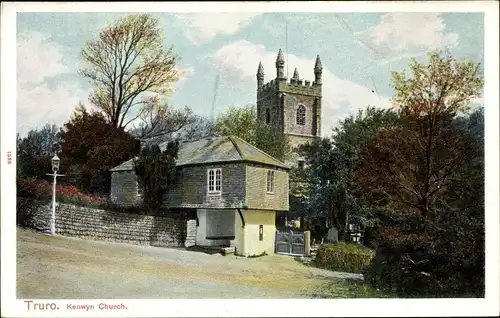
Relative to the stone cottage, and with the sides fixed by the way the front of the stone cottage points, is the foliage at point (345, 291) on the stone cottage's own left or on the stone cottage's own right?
on the stone cottage's own left

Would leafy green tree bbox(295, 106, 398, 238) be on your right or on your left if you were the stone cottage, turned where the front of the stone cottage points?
on your left

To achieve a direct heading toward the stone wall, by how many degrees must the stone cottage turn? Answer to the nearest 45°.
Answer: approximately 45° to its right

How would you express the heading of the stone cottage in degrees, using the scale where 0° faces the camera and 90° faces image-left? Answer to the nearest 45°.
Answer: approximately 45°
